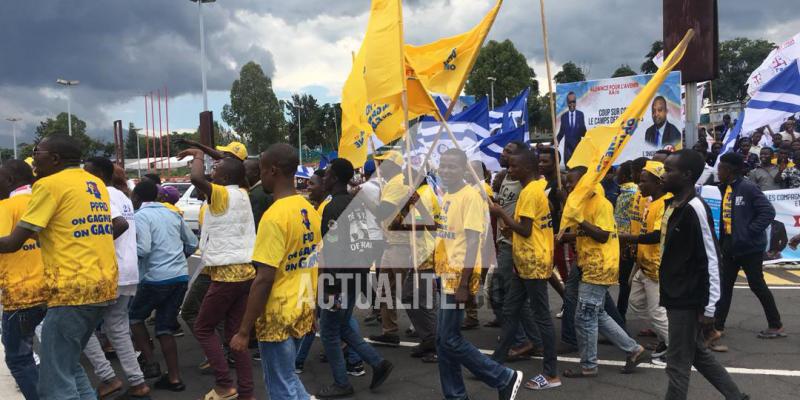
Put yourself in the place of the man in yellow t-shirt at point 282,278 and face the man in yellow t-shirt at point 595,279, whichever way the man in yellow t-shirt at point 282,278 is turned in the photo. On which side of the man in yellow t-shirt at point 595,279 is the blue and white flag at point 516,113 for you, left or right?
left

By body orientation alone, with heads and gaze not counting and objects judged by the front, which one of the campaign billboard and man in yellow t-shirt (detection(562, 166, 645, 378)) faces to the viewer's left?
the man in yellow t-shirt

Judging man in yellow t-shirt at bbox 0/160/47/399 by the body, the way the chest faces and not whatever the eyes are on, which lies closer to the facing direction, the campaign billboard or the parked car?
the parked car

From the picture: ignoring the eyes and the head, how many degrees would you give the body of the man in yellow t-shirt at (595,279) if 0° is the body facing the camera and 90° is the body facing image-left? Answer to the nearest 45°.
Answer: approximately 90°

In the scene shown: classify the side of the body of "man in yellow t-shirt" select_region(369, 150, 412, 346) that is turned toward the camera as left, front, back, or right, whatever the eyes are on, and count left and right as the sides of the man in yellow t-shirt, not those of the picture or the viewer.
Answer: left
